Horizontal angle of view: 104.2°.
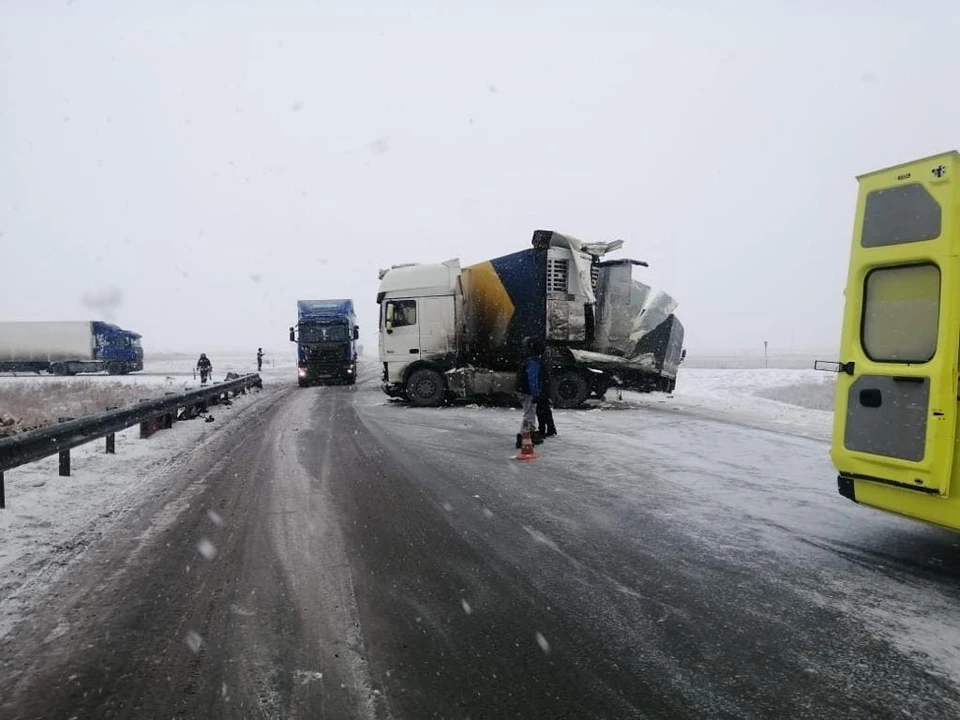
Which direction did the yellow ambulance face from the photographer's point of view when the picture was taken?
facing away from the viewer

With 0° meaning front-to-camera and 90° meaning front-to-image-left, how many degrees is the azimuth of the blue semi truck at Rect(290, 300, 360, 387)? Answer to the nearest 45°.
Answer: approximately 0°

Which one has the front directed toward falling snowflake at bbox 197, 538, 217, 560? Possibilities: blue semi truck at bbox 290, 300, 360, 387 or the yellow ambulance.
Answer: the blue semi truck

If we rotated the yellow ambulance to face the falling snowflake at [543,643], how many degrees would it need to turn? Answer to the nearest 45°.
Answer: approximately 135° to its left

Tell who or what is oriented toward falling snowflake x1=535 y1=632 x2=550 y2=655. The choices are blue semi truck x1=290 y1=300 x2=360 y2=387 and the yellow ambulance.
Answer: the blue semi truck

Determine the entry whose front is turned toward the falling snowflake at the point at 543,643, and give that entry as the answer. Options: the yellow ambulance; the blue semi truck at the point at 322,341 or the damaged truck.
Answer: the blue semi truck

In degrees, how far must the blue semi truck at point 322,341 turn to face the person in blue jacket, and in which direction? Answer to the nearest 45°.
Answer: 0° — it already faces them

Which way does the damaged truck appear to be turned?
to the viewer's left

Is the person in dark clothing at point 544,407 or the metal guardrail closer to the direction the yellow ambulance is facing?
the person in dark clothing

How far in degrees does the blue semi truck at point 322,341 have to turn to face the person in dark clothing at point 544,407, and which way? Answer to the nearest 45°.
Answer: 0° — it already faces them

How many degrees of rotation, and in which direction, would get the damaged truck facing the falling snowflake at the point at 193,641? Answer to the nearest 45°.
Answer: approximately 90° to its left

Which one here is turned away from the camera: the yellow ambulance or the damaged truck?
the yellow ambulance
